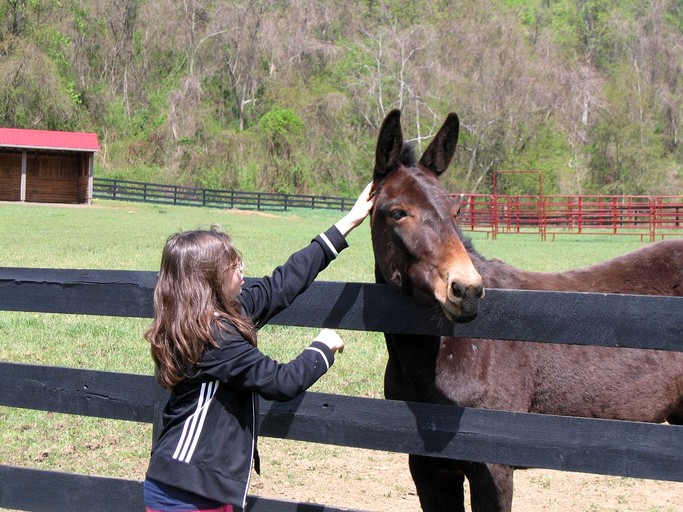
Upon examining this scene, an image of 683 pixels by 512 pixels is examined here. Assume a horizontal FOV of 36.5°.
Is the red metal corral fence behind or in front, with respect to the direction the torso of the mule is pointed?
behind

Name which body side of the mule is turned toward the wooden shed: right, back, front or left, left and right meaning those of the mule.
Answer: right

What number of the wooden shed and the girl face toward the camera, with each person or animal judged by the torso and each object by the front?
1

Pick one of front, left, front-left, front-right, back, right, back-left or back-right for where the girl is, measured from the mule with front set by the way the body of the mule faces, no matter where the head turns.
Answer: front

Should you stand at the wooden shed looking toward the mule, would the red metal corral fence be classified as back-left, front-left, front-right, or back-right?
front-left

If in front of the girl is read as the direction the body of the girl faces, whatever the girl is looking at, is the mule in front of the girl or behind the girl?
in front

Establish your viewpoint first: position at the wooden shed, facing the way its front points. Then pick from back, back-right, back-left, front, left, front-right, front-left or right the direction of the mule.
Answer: front

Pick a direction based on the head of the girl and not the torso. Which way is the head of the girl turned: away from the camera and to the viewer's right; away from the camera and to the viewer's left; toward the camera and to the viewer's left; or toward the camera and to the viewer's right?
away from the camera and to the viewer's right

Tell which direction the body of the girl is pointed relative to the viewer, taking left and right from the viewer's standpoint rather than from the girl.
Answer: facing to the right of the viewer

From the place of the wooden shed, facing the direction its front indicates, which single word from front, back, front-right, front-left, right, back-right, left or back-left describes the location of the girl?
front

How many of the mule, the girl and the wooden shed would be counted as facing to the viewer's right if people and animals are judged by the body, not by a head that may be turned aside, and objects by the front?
1

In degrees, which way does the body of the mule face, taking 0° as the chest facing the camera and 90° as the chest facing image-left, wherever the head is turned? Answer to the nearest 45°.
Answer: approximately 45°

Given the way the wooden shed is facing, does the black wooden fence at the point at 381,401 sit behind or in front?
in front

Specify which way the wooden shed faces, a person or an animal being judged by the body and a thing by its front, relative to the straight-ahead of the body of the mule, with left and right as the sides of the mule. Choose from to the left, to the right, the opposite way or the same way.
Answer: to the left

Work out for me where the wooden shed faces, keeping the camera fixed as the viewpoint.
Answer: facing the viewer
